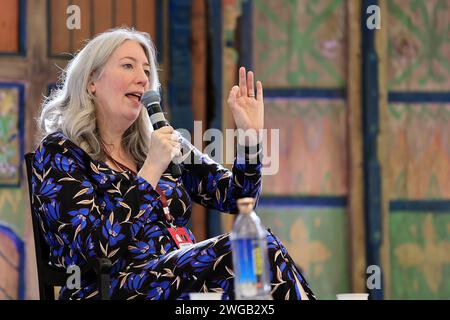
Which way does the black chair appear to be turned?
to the viewer's right

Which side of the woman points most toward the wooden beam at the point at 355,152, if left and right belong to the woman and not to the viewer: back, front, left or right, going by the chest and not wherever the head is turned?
left

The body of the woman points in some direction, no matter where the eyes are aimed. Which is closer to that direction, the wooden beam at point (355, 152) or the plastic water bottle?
the plastic water bottle

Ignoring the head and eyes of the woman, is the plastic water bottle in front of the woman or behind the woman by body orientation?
in front
